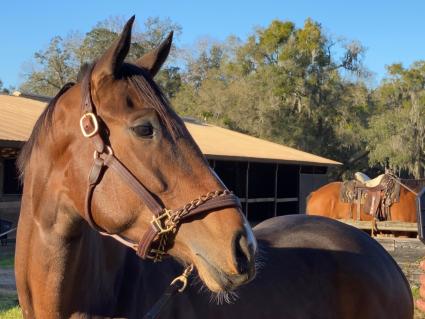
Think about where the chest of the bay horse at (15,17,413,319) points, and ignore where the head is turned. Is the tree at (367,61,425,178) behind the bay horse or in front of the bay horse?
behind

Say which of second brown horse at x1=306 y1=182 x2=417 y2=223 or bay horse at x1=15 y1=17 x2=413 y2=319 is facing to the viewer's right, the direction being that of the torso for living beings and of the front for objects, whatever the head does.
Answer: the second brown horse

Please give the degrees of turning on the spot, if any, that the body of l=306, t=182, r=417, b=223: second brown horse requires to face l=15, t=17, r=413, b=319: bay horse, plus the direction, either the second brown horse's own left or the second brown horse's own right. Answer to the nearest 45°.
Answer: approximately 90° to the second brown horse's own right

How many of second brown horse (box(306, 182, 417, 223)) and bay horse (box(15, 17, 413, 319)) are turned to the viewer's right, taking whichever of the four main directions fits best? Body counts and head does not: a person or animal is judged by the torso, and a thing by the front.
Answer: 1

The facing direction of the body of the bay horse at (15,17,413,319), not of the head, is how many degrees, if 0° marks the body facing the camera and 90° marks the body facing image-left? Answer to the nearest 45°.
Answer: approximately 45°

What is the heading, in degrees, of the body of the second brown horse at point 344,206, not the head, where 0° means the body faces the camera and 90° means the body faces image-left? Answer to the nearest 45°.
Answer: approximately 270°

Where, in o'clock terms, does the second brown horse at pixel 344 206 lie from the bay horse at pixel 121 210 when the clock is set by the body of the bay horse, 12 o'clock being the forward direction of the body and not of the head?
The second brown horse is roughly at 5 o'clock from the bay horse.
